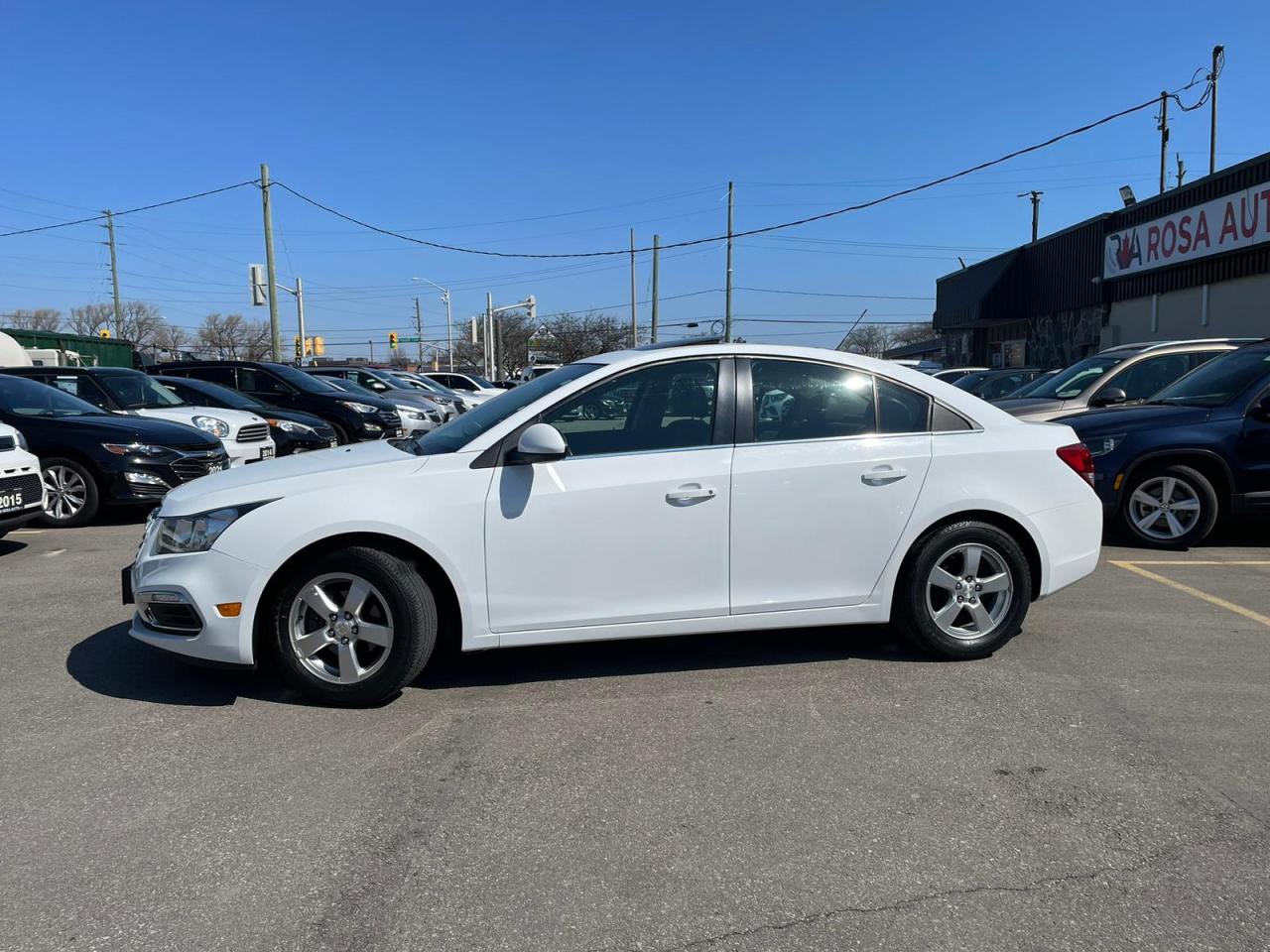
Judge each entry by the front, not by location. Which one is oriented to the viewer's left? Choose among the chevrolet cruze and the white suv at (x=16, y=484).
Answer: the chevrolet cruze

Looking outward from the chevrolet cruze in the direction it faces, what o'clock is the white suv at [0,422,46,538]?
The white suv is roughly at 1 o'clock from the chevrolet cruze.

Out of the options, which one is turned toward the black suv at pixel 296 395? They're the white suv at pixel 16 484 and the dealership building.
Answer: the dealership building

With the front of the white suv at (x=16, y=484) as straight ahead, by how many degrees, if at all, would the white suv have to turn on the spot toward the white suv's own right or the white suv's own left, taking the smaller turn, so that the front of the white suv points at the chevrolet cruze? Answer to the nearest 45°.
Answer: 0° — it already faces it

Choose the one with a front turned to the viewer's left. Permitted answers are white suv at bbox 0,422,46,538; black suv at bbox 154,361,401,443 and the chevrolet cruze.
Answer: the chevrolet cruze

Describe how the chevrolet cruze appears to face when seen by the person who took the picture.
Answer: facing to the left of the viewer

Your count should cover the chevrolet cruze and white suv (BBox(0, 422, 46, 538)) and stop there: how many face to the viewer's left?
1

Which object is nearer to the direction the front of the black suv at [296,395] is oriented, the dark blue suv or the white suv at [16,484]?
the dark blue suv

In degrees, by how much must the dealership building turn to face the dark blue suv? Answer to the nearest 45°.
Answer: approximately 45° to its left

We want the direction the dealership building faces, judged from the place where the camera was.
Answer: facing the viewer and to the left of the viewer

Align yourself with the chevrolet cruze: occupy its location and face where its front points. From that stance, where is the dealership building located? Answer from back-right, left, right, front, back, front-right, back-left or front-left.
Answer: back-right

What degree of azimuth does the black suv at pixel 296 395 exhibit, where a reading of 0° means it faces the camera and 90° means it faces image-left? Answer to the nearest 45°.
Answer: approximately 315°

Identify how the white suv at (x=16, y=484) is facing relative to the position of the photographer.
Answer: facing the viewer and to the right of the viewer

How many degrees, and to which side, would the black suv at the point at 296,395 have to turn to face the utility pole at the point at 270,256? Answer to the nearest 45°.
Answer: approximately 135° to its left
